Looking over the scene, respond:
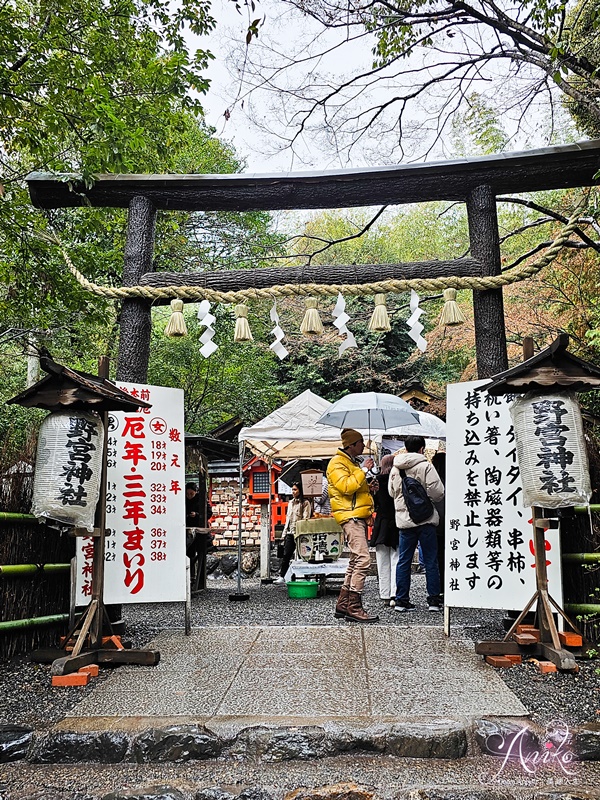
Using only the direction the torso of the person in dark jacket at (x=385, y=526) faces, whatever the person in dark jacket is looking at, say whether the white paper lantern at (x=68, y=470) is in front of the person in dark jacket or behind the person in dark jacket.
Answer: behind

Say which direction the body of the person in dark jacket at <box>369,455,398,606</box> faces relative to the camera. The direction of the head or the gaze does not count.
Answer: away from the camera

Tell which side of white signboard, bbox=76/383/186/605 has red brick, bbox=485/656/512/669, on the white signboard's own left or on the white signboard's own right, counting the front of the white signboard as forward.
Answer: on the white signboard's own left

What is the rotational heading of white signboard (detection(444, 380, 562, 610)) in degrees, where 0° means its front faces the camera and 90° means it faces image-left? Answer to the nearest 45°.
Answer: approximately 0°

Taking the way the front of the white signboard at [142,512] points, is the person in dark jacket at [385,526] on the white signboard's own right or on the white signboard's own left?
on the white signboard's own left
